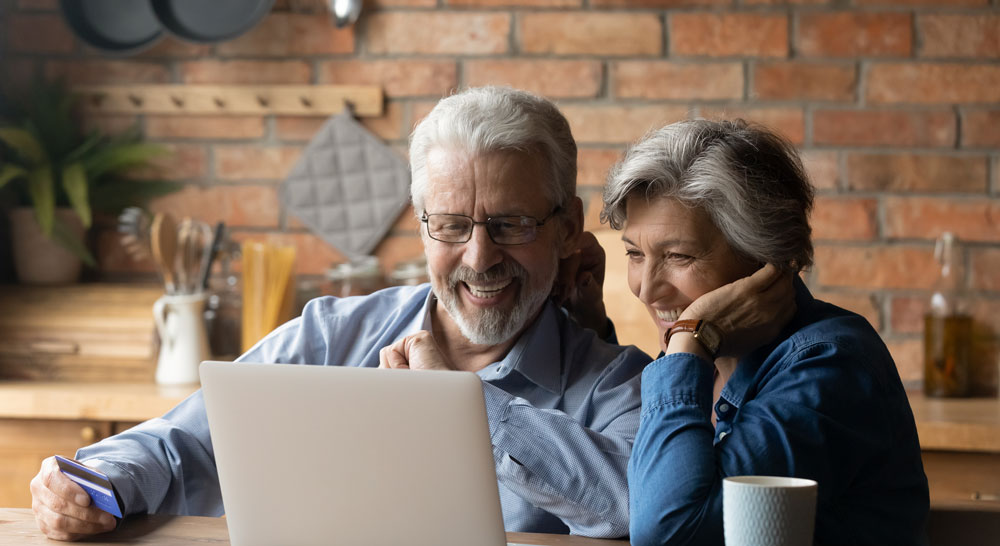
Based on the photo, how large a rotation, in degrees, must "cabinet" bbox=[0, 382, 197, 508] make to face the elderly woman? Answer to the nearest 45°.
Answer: approximately 45° to its left

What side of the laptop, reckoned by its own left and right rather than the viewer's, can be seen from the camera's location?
back

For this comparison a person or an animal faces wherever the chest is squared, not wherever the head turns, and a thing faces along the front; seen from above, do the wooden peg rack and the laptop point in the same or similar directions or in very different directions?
very different directions

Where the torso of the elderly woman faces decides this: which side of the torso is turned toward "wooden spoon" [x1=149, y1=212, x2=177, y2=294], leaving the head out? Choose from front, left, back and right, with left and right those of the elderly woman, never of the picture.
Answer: right

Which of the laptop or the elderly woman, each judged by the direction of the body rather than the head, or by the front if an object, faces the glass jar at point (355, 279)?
the laptop

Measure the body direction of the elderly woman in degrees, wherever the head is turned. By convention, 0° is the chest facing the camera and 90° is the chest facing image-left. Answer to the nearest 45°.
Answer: approximately 45°

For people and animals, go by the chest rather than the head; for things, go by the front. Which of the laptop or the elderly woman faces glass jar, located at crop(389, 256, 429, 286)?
the laptop

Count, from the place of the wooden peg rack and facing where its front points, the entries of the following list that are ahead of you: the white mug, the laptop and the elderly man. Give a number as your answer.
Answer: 3

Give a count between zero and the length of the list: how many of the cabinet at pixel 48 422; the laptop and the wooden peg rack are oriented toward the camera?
2
